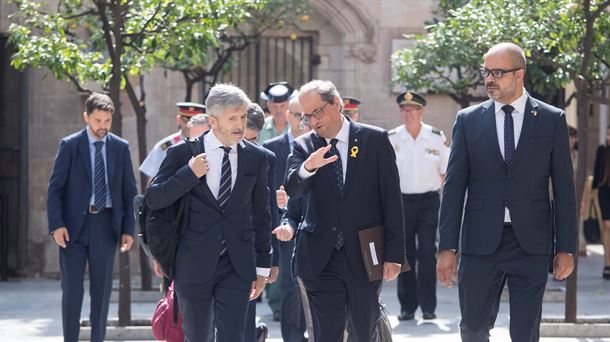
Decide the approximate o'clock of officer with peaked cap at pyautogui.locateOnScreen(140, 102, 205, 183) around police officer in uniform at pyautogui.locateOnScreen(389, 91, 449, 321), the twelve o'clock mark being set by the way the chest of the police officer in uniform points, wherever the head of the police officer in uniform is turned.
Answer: The officer with peaked cap is roughly at 3 o'clock from the police officer in uniform.

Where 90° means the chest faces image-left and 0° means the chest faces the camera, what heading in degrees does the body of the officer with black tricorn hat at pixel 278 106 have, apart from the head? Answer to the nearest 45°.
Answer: approximately 0°

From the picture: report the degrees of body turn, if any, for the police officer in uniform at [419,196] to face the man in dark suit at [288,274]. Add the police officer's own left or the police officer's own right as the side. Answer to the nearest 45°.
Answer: approximately 45° to the police officer's own right

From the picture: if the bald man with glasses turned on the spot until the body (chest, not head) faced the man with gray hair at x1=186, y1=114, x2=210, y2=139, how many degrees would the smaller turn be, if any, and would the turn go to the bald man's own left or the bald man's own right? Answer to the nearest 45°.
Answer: approximately 135° to the bald man's own right

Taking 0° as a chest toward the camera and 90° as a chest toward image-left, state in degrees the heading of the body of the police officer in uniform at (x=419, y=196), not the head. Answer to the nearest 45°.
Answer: approximately 0°

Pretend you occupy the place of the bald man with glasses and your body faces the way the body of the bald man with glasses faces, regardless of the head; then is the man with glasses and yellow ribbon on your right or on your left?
on your right
